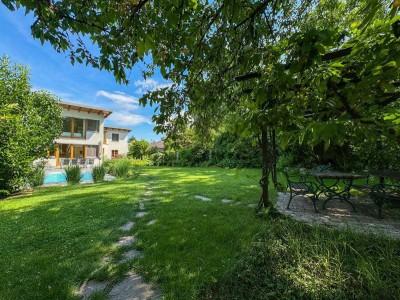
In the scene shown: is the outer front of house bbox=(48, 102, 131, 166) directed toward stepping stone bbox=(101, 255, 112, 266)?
yes

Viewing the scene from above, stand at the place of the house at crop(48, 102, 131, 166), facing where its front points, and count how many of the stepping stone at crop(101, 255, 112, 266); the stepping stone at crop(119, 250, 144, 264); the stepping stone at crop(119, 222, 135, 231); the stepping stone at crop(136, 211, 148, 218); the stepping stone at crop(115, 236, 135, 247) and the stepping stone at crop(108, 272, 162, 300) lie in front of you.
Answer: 6

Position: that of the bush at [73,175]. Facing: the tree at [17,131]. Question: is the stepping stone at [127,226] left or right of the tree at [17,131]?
left

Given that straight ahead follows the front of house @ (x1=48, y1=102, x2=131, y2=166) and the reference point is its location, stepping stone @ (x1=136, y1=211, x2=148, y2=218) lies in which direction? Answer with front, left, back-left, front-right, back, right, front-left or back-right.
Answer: front

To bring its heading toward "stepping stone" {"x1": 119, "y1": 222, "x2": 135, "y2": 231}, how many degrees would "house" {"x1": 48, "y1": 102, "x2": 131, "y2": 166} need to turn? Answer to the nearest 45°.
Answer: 0° — it already faces it

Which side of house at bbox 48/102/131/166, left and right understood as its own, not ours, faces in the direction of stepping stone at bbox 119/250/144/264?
front

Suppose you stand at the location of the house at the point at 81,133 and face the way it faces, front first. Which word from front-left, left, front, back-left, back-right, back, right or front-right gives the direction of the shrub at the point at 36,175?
front

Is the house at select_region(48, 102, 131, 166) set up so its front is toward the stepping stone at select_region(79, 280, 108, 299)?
yes

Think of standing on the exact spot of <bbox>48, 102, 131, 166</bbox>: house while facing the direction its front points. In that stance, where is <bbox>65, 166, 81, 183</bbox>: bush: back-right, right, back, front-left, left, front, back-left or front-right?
front

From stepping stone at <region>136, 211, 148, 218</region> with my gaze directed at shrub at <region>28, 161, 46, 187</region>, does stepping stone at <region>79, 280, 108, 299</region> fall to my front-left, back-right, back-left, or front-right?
back-left

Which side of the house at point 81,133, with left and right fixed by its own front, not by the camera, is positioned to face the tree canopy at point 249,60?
front

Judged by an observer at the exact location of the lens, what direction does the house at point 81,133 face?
facing the viewer

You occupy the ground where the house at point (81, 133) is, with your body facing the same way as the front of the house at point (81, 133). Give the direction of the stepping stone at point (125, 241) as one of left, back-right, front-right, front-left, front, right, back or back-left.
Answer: front

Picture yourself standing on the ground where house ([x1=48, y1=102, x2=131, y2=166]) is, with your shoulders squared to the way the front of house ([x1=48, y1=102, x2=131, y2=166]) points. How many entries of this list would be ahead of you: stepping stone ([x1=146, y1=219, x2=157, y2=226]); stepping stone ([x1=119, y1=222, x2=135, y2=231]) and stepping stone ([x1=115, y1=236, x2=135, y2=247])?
3

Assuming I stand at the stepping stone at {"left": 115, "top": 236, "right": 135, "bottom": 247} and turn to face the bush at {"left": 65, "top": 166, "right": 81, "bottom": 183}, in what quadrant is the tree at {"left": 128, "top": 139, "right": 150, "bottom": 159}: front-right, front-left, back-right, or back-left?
front-right

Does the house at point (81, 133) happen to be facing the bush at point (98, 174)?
yes

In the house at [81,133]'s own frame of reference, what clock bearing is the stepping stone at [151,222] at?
The stepping stone is roughly at 12 o'clock from the house.
